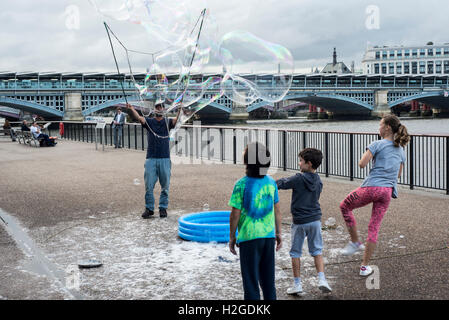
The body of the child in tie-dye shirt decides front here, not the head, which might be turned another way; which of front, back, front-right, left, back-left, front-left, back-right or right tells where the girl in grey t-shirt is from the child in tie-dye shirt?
front-right

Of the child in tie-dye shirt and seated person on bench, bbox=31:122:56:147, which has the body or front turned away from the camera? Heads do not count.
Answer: the child in tie-dye shirt

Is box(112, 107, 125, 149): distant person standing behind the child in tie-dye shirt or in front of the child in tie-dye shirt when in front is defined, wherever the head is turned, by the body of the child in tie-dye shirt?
in front

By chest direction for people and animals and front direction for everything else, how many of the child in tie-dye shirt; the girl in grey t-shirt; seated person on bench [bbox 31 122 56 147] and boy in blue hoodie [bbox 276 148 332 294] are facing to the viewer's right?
1

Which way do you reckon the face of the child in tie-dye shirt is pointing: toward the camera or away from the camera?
away from the camera

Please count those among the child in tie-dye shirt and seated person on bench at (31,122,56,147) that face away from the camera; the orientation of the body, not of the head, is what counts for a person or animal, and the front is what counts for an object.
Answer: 1

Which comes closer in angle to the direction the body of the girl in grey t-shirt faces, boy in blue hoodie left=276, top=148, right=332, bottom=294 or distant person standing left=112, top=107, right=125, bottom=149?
the distant person standing

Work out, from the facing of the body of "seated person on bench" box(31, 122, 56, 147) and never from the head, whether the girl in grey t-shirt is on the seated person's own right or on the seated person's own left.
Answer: on the seated person's own right

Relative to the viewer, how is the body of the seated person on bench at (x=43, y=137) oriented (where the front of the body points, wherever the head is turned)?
to the viewer's right

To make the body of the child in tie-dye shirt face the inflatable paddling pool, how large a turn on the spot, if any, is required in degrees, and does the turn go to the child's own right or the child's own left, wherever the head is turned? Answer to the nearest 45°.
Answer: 0° — they already face it

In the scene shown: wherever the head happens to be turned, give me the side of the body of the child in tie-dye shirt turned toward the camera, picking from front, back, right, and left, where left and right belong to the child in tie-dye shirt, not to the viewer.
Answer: back

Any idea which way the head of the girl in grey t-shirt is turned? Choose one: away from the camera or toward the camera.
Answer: away from the camera

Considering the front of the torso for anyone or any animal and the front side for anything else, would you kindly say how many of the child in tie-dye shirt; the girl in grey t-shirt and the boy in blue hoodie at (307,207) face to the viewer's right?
0

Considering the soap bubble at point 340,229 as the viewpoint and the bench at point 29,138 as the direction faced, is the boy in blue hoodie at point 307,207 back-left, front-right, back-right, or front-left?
back-left

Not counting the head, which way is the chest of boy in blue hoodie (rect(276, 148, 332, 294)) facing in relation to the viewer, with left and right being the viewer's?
facing away from the viewer and to the left of the viewer
